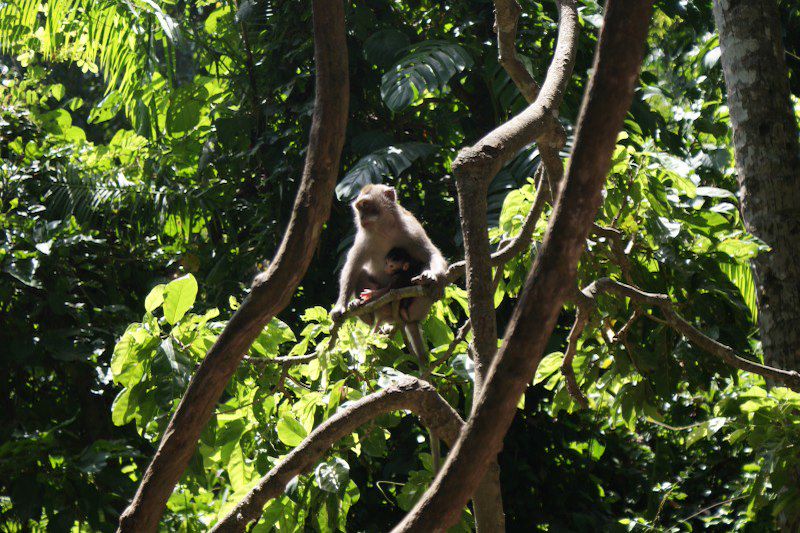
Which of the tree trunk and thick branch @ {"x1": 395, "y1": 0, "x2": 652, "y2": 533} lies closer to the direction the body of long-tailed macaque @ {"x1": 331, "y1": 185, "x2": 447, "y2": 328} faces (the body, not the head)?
the thick branch

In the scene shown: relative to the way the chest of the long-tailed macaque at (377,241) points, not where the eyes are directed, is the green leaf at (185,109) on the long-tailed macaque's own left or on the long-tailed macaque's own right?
on the long-tailed macaque's own right

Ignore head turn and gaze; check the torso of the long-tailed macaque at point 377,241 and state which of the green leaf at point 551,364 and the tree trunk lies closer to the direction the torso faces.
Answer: the green leaf

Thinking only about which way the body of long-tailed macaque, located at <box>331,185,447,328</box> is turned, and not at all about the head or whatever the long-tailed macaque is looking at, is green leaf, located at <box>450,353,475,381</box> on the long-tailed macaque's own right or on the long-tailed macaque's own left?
on the long-tailed macaque's own left

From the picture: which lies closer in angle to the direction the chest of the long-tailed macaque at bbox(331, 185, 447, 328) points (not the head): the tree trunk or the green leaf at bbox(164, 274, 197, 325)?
the green leaf

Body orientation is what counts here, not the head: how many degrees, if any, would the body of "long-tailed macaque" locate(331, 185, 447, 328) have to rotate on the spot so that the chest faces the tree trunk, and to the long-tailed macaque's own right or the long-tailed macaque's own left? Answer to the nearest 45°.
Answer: approximately 90° to the long-tailed macaque's own left

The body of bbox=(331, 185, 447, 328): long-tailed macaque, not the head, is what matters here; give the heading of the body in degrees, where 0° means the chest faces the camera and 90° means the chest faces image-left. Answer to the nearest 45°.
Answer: approximately 45°
